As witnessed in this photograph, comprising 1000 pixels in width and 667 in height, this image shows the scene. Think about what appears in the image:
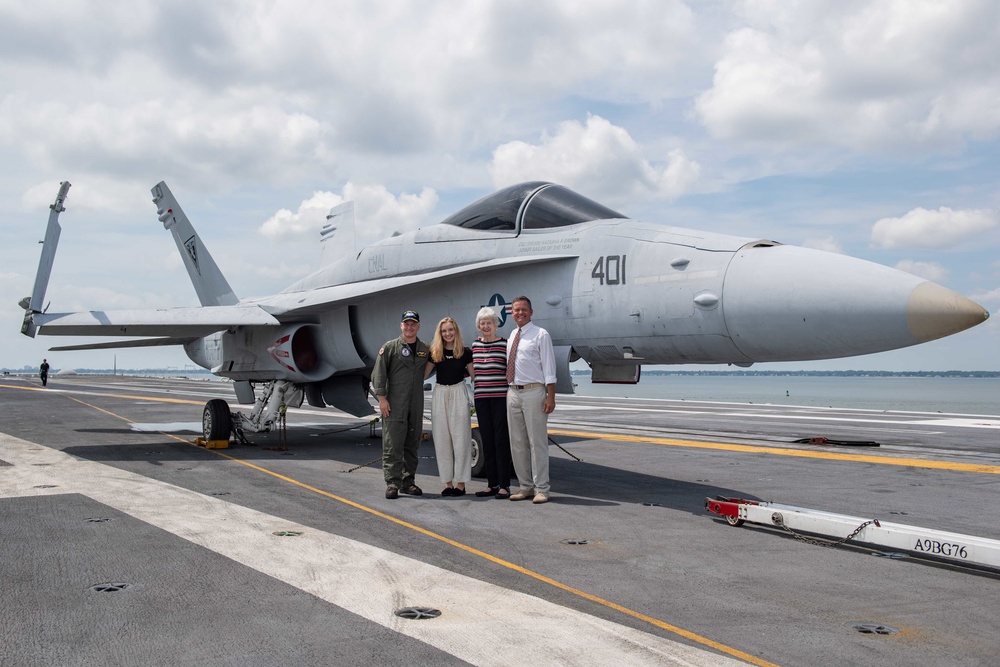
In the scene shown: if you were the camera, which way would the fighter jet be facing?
facing the viewer and to the right of the viewer

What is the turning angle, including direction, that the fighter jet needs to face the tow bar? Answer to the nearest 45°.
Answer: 0° — it already faces it

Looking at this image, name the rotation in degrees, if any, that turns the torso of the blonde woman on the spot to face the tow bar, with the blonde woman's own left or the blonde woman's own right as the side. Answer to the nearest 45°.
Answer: approximately 45° to the blonde woman's own left
